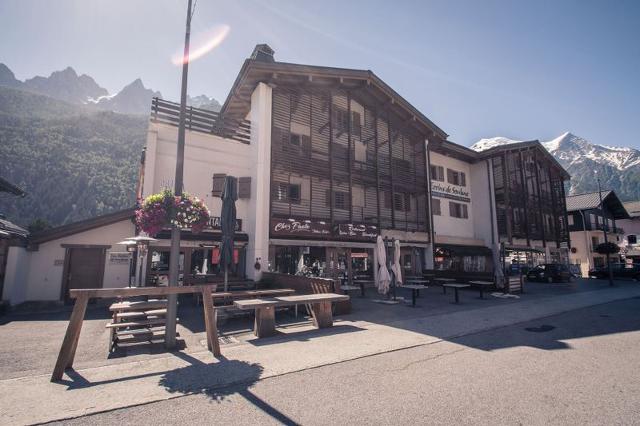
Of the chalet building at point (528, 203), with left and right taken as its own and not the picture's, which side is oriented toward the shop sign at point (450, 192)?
right

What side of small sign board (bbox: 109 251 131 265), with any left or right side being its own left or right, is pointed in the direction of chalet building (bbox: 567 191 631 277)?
left

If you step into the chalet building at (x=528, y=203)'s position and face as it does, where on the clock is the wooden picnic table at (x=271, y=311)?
The wooden picnic table is roughly at 2 o'clock from the chalet building.

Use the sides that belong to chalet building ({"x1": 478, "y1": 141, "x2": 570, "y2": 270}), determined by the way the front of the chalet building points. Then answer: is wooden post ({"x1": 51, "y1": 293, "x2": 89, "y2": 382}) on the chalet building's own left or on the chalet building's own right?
on the chalet building's own right

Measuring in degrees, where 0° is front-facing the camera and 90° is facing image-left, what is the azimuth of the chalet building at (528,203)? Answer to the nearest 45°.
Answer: approximately 315°
